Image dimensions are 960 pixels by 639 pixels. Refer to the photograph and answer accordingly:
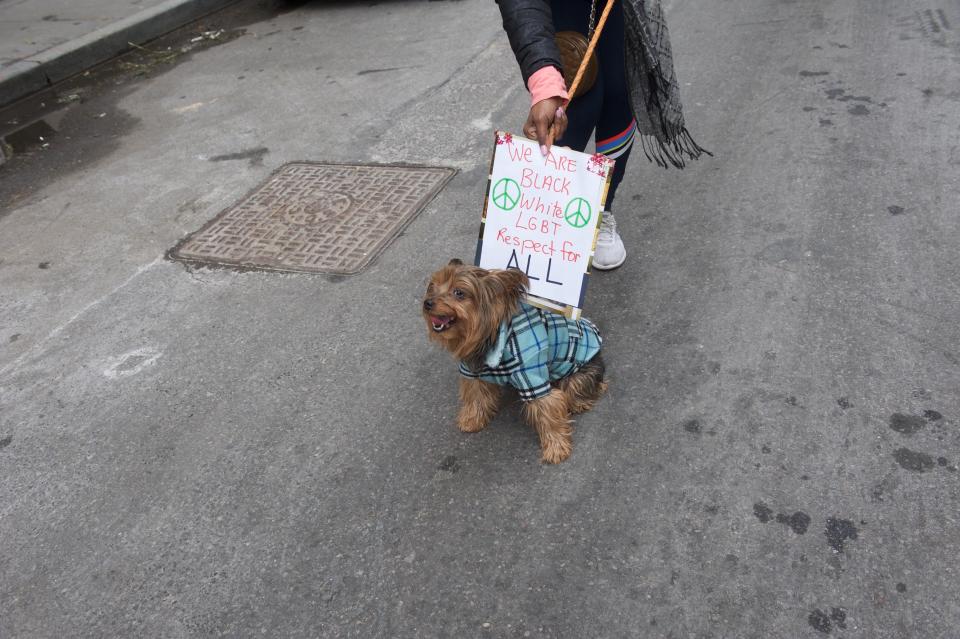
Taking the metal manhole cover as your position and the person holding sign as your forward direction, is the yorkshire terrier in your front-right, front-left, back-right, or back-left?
front-right

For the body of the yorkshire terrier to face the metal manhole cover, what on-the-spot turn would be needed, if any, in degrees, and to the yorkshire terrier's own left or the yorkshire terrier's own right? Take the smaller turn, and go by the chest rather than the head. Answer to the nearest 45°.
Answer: approximately 90° to the yorkshire terrier's own right

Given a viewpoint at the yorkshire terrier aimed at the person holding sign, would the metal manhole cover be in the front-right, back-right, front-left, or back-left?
front-left

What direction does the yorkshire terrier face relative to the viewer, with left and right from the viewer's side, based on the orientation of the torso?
facing the viewer and to the left of the viewer
